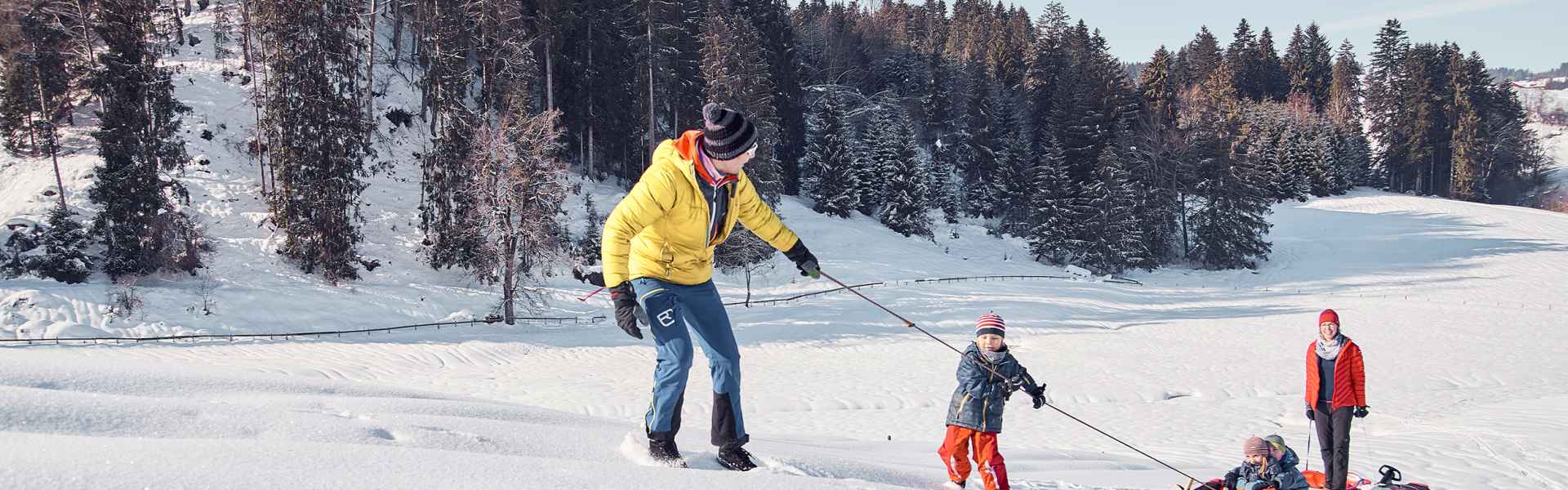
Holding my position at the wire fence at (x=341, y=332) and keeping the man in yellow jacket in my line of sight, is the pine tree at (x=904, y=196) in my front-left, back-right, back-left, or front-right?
back-left

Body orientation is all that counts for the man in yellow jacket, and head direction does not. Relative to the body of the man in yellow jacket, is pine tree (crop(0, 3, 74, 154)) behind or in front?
behind

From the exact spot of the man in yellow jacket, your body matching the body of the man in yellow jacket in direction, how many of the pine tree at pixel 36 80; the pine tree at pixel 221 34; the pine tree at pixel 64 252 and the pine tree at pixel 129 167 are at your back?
4

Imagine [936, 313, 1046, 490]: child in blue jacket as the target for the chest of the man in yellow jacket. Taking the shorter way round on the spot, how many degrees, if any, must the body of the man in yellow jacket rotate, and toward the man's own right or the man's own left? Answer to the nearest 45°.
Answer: approximately 90° to the man's own left

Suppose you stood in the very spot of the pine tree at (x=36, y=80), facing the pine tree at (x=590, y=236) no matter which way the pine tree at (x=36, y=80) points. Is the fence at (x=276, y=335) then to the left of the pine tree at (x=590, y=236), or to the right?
right

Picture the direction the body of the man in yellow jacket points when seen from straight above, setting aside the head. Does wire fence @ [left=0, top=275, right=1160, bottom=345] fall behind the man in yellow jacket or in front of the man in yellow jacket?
behind
